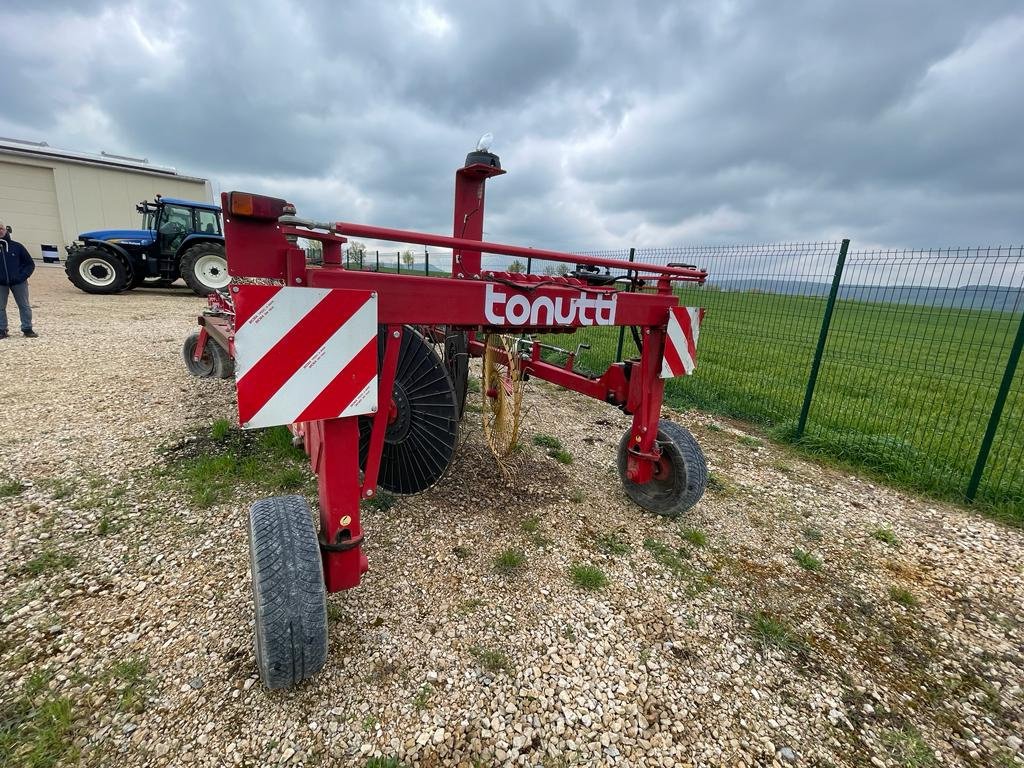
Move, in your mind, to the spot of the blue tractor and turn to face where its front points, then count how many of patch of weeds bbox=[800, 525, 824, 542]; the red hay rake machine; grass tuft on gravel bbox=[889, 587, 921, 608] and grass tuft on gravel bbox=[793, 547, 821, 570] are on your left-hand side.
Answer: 4

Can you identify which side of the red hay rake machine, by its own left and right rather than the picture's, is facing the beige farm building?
front

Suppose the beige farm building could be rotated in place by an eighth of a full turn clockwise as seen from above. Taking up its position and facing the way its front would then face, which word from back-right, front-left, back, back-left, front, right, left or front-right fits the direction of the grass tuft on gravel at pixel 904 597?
front

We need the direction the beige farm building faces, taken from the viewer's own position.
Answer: facing the viewer and to the right of the viewer

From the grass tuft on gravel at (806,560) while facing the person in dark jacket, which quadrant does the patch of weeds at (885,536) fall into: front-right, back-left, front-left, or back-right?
back-right

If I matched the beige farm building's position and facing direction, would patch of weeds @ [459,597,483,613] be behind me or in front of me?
in front

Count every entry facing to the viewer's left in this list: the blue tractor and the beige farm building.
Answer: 1

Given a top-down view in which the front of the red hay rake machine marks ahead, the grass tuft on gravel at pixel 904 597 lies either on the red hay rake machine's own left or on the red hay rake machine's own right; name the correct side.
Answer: on the red hay rake machine's own right

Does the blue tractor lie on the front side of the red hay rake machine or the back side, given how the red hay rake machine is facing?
on the front side

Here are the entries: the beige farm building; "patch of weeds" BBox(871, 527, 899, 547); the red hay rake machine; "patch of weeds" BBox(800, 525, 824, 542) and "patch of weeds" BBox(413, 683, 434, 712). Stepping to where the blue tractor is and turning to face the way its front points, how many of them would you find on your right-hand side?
1

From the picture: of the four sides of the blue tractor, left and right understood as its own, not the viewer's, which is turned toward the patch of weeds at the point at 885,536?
left

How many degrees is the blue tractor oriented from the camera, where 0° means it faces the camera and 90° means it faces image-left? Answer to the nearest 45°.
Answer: approximately 90°

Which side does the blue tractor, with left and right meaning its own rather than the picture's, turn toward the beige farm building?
right
